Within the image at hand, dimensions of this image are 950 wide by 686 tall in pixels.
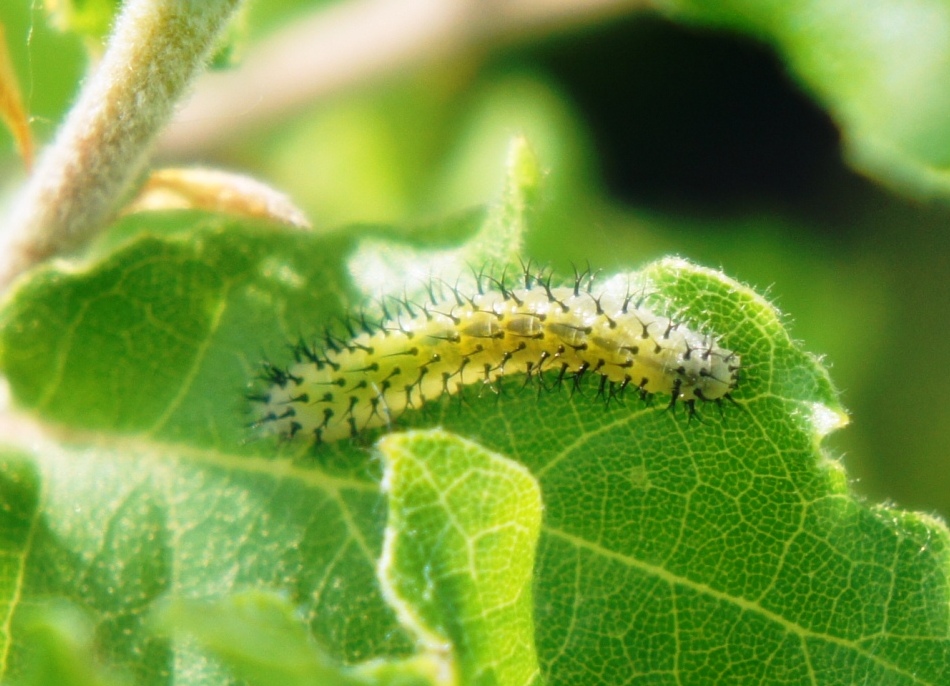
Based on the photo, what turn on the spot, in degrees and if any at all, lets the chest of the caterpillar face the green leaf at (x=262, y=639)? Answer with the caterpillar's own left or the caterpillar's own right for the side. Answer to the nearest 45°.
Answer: approximately 90° to the caterpillar's own right

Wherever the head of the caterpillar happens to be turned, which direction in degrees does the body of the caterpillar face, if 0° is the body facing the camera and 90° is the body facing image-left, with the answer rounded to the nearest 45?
approximately 270°
